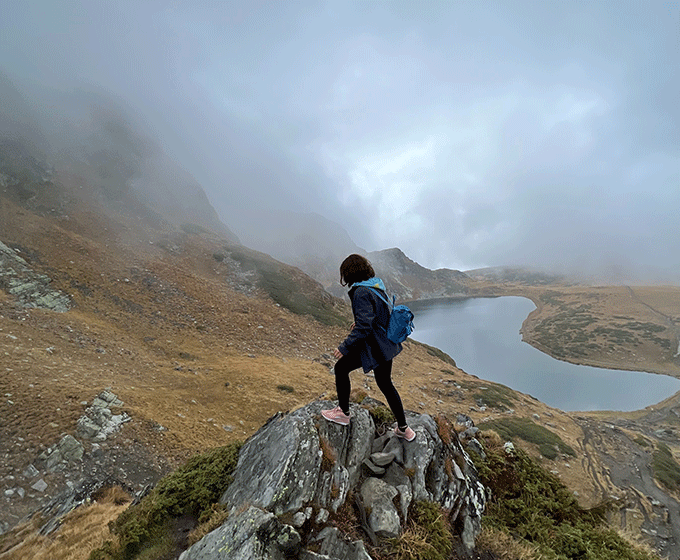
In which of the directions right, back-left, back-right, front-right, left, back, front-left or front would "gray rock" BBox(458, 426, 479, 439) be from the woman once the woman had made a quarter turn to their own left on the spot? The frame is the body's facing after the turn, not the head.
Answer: back-left

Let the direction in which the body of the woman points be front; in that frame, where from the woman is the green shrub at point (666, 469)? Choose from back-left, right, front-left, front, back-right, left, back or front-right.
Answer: back-right

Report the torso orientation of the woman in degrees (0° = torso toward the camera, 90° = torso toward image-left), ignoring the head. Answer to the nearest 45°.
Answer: approximately 90°

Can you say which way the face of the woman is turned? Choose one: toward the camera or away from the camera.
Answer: away from the camera
